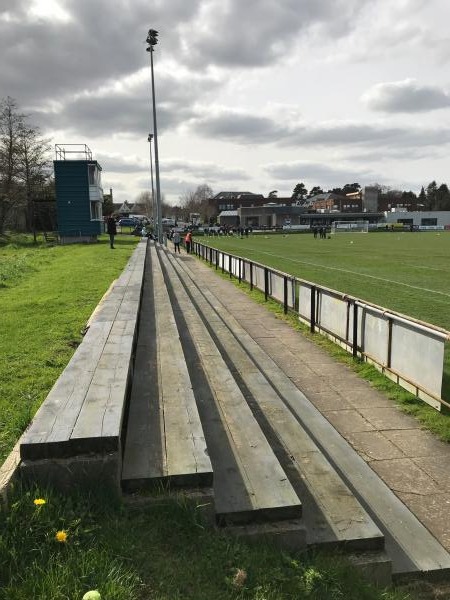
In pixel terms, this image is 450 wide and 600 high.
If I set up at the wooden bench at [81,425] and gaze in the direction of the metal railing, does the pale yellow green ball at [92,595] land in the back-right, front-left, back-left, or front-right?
back-right

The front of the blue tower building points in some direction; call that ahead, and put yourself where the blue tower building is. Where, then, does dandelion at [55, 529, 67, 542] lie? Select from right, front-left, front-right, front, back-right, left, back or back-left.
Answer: right

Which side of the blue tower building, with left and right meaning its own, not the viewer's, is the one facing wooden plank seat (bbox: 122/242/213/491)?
right

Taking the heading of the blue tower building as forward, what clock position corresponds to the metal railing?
The metal railing is roughly at 3 o'clock from the blue tower building.

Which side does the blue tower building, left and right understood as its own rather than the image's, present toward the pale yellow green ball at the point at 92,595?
right

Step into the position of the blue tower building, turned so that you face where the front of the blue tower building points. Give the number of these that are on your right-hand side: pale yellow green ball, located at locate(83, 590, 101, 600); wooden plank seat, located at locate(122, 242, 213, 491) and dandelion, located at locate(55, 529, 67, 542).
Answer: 3

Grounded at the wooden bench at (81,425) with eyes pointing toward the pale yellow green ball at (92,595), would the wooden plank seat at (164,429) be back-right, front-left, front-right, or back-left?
back-left

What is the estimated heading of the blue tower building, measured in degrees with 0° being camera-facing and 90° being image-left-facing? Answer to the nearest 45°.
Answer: approximately 270°

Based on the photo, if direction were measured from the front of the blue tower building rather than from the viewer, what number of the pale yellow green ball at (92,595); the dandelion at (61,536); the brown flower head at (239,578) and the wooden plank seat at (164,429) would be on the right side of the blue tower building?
4
